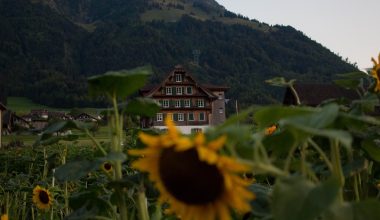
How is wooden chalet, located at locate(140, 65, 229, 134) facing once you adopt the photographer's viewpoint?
facing the viewer

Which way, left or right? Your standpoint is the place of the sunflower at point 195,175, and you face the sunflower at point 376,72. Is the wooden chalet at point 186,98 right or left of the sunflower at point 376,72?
left

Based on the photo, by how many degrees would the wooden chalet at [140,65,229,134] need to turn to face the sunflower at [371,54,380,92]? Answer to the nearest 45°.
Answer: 0° — it already faces it

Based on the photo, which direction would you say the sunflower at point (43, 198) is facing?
toward the camera

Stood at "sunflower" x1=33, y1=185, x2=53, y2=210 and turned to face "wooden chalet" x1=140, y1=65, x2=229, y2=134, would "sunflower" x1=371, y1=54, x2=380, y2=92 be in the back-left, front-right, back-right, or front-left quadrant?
back-right

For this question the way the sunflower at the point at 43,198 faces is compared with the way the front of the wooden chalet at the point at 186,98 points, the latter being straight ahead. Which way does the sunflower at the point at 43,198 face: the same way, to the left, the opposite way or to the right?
the same way

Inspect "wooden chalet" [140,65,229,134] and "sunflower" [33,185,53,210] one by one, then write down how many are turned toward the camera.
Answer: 2

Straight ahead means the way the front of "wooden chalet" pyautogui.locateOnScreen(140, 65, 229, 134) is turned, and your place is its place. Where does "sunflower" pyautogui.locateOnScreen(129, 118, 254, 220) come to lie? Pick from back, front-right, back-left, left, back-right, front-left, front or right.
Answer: front

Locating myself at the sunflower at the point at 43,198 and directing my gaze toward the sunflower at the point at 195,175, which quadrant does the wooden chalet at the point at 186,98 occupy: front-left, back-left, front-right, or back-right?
back-left

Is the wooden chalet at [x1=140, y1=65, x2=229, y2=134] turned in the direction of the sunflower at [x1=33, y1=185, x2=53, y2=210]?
yes

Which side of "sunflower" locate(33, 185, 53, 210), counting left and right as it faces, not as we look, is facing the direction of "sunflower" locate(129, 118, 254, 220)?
front
